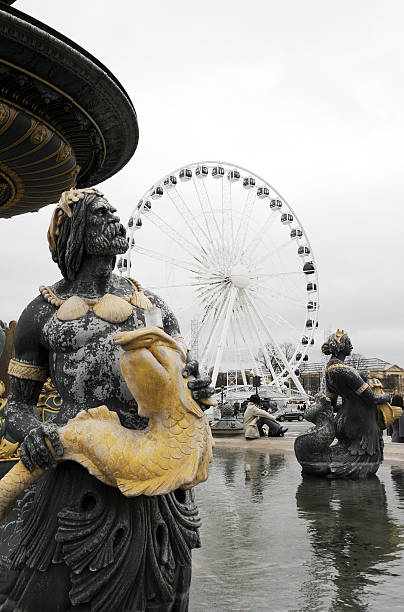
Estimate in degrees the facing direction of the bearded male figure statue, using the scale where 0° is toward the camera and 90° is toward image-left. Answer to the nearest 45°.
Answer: approximately 315°

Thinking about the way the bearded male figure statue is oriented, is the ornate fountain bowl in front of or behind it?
behind

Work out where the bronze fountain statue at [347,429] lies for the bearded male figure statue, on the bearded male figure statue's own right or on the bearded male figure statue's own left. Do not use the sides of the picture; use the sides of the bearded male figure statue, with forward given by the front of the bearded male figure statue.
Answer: on the bearded male figure statue's own left

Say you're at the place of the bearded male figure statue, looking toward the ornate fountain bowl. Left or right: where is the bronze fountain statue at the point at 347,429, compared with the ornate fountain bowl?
right
